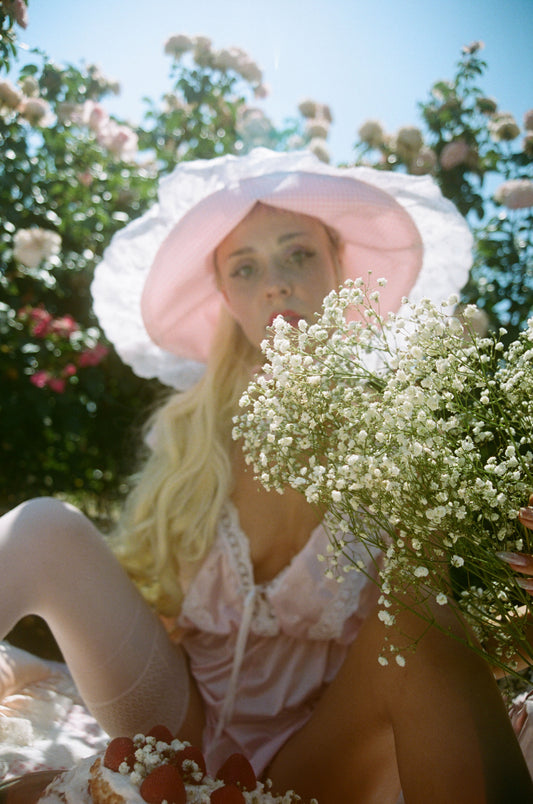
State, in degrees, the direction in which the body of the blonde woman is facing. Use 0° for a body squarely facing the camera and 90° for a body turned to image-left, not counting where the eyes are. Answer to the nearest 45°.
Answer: approximately 0°

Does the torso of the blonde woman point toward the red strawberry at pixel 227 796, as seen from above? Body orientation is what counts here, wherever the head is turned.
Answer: yes

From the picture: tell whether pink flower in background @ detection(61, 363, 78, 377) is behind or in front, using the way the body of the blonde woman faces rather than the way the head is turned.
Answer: behind

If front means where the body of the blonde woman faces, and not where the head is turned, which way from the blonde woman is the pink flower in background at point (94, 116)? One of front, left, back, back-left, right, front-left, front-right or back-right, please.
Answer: back-right

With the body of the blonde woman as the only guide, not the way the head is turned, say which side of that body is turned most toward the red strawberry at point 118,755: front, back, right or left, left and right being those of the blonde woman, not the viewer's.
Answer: front

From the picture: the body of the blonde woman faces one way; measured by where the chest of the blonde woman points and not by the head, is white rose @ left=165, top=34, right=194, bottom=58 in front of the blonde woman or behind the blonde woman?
behind

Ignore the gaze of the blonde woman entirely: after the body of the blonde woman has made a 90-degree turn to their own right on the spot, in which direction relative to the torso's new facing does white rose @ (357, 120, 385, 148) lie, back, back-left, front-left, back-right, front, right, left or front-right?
right

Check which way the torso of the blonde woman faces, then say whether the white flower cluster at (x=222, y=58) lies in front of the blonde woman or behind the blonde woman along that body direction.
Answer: behind

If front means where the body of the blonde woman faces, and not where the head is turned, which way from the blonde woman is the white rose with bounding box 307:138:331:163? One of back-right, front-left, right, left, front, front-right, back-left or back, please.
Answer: back

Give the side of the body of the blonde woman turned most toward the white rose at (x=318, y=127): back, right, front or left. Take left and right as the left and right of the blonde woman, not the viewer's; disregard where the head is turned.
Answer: back
